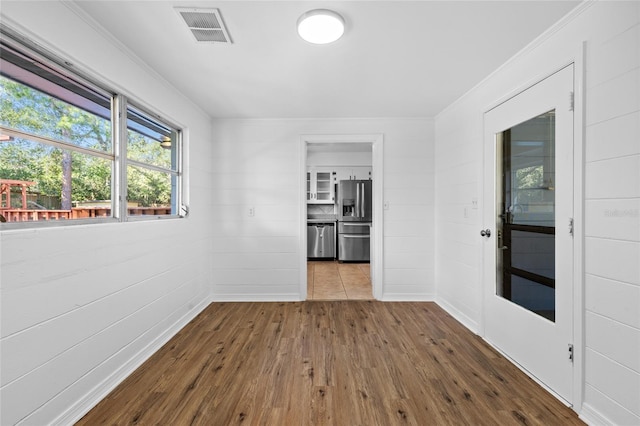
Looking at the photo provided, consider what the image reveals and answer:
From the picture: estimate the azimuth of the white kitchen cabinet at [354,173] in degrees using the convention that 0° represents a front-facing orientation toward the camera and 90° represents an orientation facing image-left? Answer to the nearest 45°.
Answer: approximately 0°

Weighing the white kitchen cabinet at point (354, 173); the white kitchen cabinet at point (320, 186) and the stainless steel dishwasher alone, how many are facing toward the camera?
3

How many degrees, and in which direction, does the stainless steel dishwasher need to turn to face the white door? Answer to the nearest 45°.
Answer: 0° — it already faces it

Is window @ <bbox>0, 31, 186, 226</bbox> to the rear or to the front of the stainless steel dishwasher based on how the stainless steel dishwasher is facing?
to the front

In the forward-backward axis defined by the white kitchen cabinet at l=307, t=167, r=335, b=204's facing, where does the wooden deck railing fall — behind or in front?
in front

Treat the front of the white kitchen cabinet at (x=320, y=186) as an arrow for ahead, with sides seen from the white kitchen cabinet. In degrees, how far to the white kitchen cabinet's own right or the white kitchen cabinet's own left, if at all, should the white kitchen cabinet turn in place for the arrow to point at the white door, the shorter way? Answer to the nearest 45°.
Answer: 0° — it already faces it

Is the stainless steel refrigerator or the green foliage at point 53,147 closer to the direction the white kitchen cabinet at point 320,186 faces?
the green foliage

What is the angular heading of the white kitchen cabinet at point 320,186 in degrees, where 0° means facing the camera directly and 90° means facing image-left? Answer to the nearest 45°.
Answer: approximately 0°
